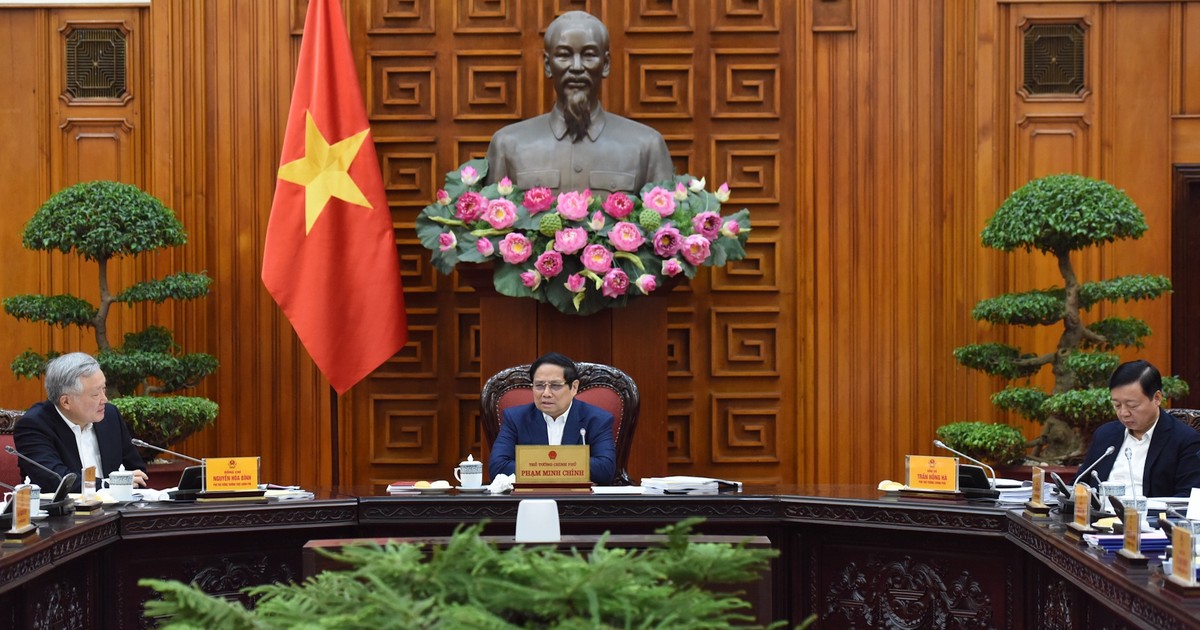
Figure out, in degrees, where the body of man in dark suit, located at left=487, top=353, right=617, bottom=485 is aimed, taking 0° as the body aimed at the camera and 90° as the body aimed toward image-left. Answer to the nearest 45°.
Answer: approximately 0°

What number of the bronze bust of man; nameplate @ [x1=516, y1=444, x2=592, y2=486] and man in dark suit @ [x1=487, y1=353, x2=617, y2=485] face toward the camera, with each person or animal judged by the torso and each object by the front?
3

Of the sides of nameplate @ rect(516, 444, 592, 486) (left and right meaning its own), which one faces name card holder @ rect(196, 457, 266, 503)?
right

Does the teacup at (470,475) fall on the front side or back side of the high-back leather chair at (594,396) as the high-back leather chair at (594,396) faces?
on the front side

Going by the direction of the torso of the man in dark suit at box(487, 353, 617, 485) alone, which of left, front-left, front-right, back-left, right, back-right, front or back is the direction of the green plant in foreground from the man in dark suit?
front

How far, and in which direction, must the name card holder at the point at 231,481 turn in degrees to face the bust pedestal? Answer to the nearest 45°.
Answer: approximately 135° to its left

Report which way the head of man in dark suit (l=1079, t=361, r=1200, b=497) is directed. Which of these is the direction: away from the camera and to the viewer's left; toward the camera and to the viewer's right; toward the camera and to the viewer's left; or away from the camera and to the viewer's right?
toward the camera and to the viewer's left

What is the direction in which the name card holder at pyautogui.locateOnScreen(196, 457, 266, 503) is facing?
toward the camera

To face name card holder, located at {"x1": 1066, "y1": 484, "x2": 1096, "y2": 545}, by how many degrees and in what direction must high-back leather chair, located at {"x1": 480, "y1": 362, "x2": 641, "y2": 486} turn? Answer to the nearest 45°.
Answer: approximately 45° to its left

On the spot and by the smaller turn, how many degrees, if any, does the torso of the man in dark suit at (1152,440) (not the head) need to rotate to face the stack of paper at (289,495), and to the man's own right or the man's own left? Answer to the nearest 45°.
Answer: approximately 45° to the man's own right

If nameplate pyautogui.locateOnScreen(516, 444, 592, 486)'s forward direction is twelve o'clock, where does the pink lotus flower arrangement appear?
The pink lotus flower arrangement is roughly at 6 o'clock from the nameplate.

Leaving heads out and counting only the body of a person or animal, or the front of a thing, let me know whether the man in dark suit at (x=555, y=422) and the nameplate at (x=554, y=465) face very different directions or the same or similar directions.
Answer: same or similar directions

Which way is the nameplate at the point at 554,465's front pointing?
toward the camera

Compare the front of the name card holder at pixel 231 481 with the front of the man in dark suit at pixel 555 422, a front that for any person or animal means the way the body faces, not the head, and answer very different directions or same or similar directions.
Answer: same or similar directions

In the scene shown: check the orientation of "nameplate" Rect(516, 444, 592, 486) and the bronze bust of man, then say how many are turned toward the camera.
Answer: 2
